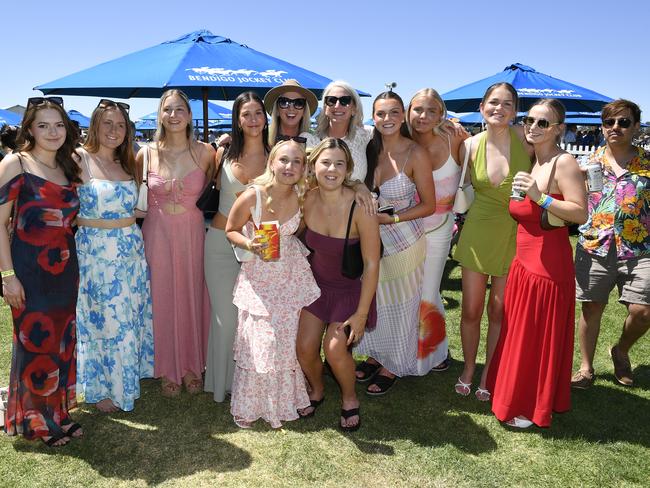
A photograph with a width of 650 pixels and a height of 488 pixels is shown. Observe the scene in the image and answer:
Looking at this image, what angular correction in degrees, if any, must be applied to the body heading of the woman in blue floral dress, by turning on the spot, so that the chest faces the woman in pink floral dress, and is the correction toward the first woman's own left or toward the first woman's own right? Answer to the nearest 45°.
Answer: approximately 45° to the first woman's own left

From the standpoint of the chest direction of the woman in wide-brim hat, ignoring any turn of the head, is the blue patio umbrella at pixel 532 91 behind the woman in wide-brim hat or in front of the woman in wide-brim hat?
behind

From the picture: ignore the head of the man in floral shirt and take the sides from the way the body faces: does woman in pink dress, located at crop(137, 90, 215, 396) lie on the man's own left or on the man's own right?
on the man's own right

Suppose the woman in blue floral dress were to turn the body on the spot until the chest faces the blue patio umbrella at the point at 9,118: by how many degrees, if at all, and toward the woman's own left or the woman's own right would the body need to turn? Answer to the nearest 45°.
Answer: approximately 180°

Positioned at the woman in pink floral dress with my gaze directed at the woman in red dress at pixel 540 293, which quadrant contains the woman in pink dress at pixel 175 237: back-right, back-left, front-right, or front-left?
back-left

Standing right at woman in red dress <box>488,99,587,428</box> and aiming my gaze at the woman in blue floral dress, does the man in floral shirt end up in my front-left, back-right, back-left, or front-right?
back-right
